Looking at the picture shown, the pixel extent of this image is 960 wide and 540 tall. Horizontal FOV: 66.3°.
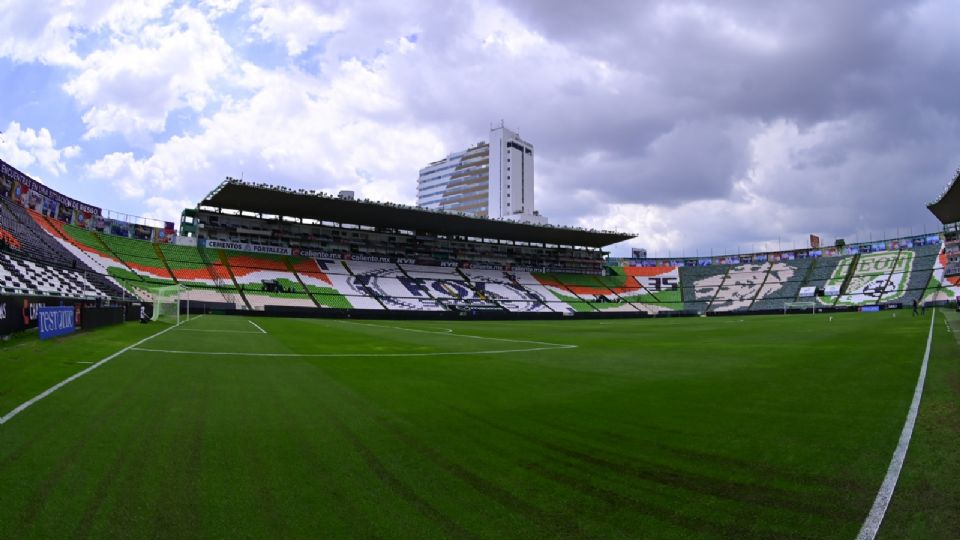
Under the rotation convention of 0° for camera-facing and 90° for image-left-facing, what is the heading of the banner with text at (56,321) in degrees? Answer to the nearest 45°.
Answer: approximately 315°

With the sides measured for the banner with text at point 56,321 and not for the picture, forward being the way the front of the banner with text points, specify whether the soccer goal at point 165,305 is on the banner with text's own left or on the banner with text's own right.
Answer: on the banner with text's own left
